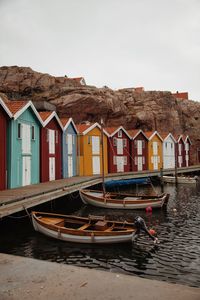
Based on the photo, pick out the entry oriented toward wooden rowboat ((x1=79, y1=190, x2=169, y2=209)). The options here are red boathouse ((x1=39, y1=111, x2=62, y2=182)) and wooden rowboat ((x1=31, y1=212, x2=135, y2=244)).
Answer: the red boathouse

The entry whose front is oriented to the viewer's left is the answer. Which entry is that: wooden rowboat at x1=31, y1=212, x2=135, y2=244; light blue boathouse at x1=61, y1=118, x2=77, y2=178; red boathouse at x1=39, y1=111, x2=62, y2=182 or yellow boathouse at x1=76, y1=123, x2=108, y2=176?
the wooden rowboat

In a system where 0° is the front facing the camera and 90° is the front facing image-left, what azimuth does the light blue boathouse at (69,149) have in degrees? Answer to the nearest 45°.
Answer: approximately 315°

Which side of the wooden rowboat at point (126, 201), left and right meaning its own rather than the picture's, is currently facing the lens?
left

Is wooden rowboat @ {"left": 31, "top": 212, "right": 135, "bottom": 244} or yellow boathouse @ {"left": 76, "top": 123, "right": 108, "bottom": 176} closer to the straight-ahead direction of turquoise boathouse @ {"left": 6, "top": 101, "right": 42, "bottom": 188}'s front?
the wooden rowboat

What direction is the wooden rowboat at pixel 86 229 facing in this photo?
to the viewer's left

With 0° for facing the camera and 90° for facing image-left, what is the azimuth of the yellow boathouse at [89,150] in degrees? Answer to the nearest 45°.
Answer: approximately 315°

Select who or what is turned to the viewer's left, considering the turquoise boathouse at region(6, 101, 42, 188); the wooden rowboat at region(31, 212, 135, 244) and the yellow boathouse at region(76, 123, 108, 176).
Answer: the wooden rowboat

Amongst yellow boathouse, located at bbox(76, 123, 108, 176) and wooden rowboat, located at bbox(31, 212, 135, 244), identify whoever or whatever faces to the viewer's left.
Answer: the wooden rowboat
